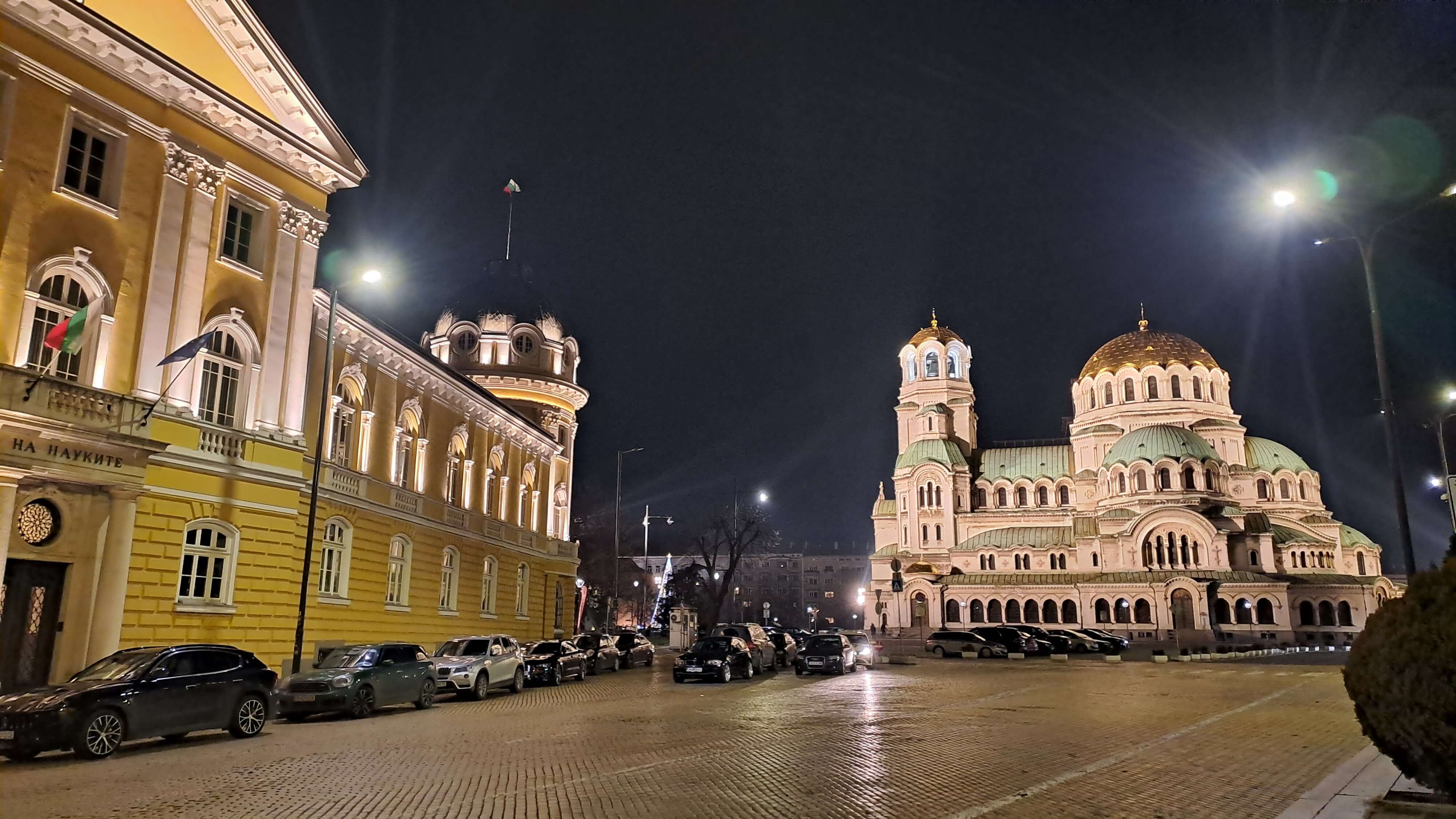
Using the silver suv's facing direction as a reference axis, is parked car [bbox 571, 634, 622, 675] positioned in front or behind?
behind

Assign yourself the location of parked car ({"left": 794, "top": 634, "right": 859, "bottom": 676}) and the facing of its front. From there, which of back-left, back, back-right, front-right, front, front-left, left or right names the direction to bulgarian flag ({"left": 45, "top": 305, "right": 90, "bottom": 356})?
front

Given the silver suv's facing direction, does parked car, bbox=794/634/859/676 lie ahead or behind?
behind

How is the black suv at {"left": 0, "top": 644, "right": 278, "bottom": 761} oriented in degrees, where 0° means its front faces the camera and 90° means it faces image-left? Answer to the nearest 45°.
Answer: approximately 45°

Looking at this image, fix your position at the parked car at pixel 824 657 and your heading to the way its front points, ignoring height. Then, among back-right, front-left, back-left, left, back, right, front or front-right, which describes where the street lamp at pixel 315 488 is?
front

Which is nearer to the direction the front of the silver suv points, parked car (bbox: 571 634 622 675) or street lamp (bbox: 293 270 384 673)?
the street lamp

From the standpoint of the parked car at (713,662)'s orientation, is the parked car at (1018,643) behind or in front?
behind

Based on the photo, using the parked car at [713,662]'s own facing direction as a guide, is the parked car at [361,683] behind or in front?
in front

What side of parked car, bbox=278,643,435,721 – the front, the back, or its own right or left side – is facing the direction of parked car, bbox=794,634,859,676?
back

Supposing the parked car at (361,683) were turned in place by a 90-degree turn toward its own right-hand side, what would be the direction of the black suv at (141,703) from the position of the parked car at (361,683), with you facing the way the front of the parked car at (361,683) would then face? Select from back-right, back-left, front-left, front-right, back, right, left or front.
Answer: left

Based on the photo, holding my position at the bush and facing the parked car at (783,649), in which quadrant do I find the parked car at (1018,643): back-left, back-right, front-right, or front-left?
front-right

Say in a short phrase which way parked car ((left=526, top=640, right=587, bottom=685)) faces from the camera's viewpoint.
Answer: facing the viewer and to the left of the viewer
